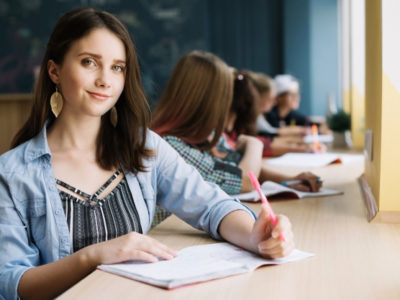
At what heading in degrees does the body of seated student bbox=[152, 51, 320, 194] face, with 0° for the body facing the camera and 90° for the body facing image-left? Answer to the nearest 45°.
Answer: approximately 270°

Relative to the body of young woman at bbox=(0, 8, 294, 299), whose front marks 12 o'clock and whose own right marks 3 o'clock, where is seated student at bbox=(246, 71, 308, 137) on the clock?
The seated student is roughly at 8 o'clock from the young woman.

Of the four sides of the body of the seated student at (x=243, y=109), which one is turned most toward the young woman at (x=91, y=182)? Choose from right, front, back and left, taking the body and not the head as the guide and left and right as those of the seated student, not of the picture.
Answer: right

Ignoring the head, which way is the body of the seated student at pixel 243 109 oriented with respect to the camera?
to the viewer's right

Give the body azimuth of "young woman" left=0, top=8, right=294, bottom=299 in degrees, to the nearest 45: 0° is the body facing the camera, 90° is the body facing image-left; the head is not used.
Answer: approximately 315°

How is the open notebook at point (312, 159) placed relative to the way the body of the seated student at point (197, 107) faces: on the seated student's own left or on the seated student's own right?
on the seated student's own left

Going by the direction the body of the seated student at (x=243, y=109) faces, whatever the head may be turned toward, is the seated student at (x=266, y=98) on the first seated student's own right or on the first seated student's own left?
on the first seated student's own left
